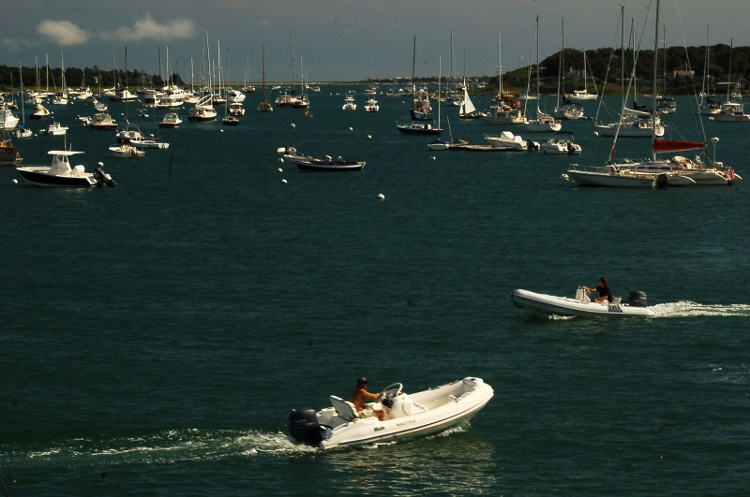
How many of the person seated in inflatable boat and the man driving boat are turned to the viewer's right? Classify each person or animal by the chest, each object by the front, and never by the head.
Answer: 1

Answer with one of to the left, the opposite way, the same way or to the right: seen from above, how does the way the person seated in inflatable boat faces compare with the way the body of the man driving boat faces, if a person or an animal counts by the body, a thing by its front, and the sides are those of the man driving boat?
the opposite way

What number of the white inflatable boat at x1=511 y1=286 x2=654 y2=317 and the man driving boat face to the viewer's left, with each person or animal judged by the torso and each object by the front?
1

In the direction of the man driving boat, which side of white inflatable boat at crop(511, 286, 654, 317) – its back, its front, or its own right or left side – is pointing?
left

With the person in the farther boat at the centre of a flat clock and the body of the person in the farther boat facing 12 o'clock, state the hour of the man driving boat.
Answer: The man driving boat is roughly at 10 o'clock from the person in the farther boat.

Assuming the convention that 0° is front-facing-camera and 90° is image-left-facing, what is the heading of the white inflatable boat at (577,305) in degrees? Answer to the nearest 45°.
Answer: approximately 90°

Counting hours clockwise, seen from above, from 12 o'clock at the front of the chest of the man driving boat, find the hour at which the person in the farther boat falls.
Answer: The person in the farther boat is roughly at 10 o'clock from the man driving boat.

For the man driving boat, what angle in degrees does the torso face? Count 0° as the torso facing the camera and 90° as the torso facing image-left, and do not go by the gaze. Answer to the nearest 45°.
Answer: approximately 270°

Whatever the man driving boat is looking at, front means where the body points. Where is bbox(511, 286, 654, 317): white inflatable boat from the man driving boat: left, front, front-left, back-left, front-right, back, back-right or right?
front-left

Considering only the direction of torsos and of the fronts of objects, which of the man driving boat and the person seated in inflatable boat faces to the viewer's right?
the man driving boat

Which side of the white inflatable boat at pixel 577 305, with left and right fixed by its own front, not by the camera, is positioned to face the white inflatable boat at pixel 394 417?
left
